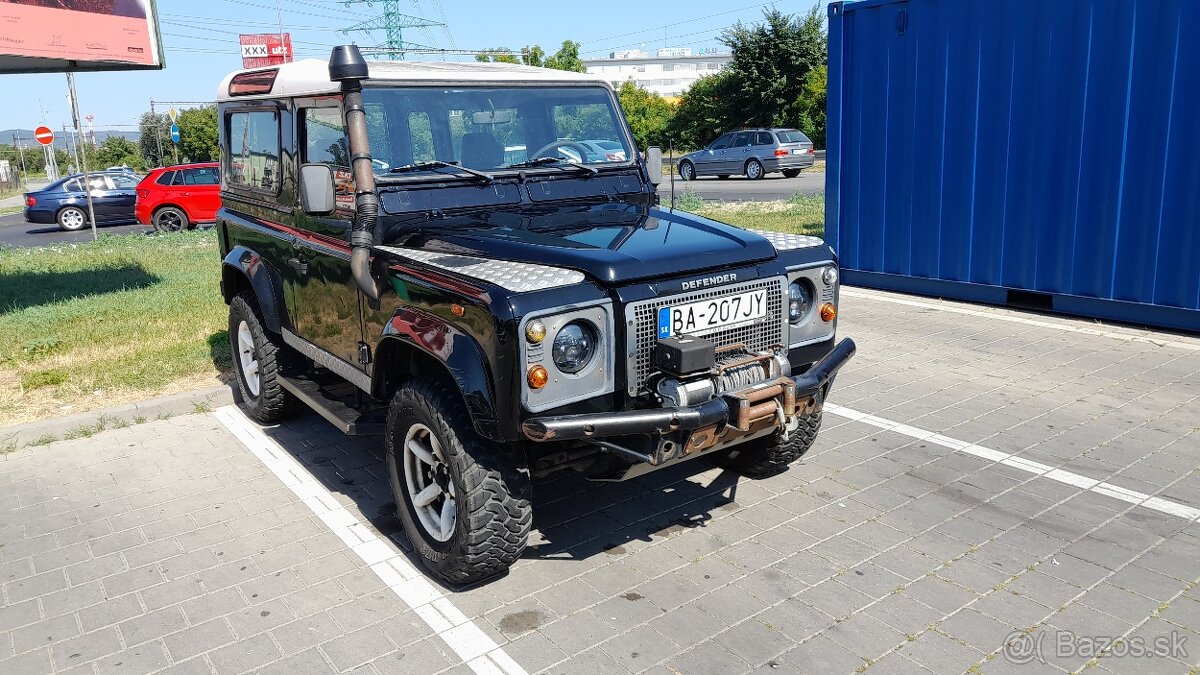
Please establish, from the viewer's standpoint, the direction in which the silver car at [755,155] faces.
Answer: facing away from the viewer and to the left of the viewer

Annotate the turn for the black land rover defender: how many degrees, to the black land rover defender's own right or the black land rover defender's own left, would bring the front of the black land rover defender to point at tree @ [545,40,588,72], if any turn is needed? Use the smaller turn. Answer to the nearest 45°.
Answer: approximately 135° to the black land rover defender's own left

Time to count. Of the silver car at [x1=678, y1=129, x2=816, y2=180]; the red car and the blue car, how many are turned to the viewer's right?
2

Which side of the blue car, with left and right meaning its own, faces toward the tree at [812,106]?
front

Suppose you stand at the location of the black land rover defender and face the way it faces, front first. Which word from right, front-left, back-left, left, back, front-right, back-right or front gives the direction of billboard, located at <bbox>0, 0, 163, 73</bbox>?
back

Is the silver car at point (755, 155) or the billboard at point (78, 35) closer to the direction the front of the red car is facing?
the silver car

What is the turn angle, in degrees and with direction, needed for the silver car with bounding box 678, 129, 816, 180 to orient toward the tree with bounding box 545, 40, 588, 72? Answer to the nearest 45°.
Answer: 0° — it already faces it

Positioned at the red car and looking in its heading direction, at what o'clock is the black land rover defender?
The black land rover defender is roughly at 3 o'clock from the red car.

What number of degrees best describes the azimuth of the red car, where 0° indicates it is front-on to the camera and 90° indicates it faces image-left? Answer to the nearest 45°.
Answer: approximately 270°
